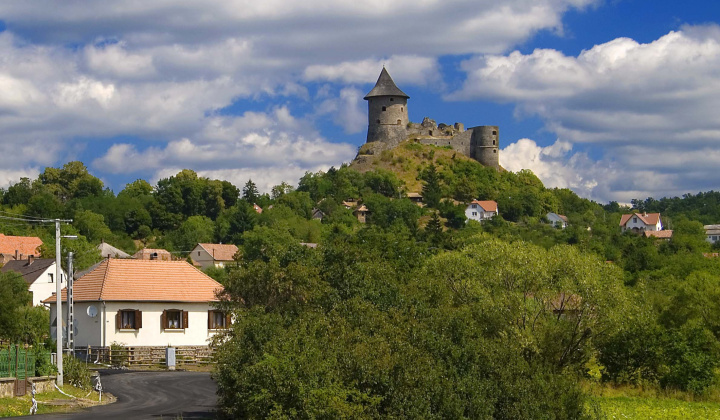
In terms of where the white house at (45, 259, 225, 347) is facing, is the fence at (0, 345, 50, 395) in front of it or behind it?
in front

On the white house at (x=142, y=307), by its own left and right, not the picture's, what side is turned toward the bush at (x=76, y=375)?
front

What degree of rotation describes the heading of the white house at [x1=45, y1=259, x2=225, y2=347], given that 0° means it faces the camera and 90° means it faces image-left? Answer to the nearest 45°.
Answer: approximately 0°
